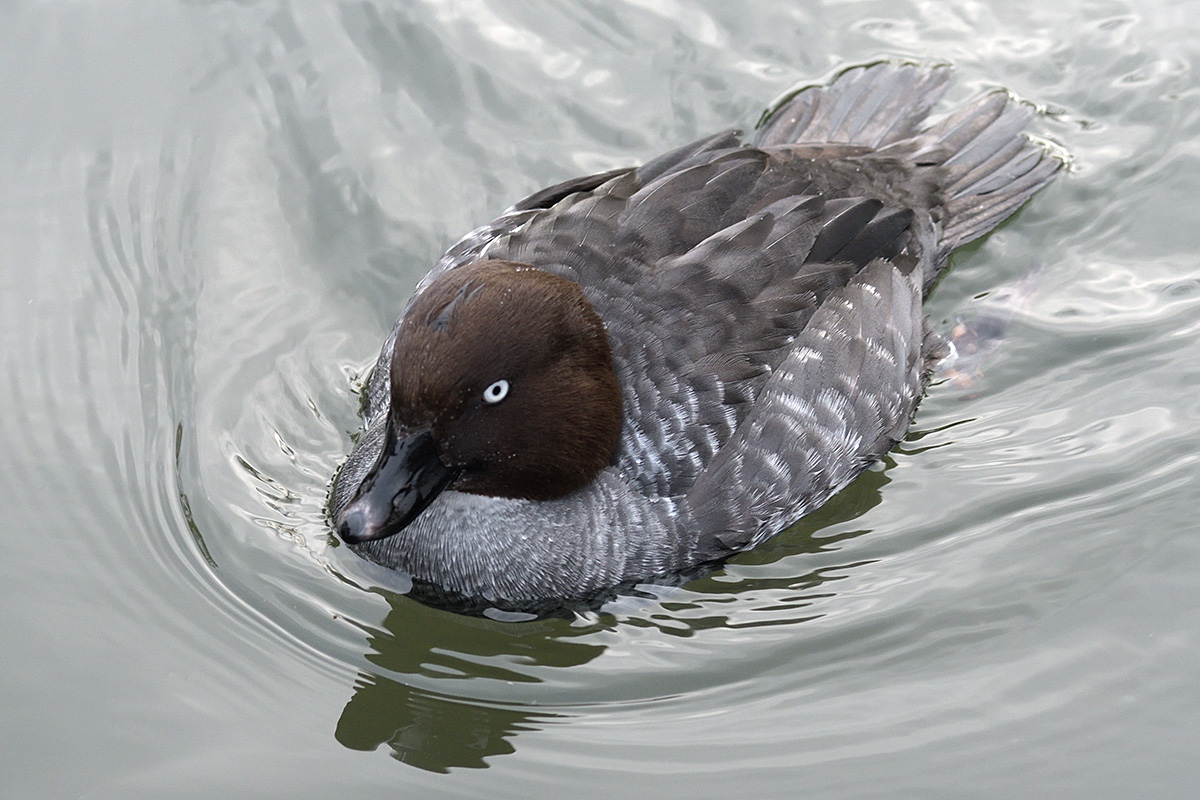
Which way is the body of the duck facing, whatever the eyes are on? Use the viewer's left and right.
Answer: facing the viewer and to the left of the viewer
